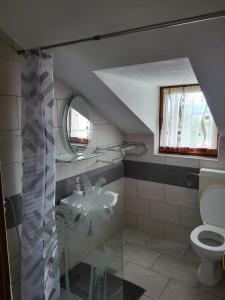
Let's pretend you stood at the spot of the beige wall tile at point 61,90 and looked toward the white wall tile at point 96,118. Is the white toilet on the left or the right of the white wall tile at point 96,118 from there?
right

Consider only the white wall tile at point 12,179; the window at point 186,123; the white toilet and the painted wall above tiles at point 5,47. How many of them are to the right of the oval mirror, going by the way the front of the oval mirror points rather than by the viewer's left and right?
2

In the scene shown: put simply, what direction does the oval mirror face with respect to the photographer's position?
facing the viewer and to the right of the viewer

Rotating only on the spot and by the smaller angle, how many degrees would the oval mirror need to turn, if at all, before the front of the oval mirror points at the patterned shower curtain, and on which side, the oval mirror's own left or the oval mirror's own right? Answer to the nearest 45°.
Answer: approximately 90° to the oval mirror's own right

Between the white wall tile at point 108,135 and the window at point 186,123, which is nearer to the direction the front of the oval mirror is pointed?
the window

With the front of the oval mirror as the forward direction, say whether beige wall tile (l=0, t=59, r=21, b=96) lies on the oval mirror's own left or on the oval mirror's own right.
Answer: on the oval mirror's own right

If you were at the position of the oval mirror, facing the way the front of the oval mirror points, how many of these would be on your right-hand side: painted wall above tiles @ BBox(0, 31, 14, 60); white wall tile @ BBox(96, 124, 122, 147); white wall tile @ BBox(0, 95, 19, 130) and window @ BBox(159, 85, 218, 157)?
2

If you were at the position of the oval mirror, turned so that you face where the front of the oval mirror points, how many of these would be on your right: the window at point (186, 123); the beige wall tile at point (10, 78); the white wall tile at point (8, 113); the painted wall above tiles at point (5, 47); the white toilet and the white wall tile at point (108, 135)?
3

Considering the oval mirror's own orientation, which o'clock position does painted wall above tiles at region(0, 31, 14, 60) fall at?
The painted wall above tiles is roughly at 3 o'clock from the oval mirror.

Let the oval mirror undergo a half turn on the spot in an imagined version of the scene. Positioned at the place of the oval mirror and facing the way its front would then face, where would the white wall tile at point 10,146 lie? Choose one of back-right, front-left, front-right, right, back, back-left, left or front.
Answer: left

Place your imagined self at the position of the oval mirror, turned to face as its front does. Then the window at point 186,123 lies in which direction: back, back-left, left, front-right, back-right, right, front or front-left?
front-left
